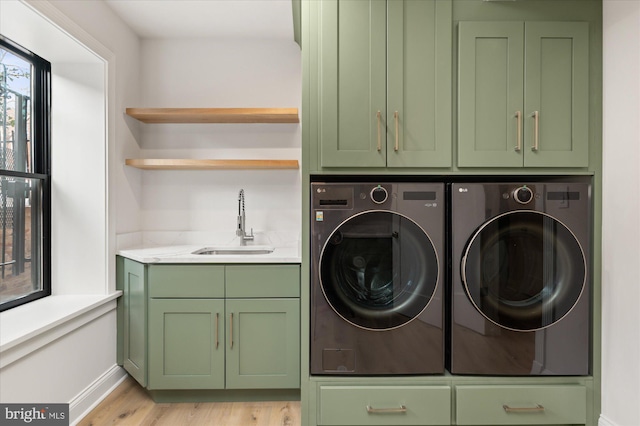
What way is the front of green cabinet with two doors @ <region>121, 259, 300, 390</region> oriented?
toward the camera

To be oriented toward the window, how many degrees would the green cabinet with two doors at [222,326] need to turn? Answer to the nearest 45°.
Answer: approximately 90° to its right

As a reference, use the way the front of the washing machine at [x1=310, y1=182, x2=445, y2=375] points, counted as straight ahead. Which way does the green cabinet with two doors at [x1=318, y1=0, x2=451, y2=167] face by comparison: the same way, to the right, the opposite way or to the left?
the same way

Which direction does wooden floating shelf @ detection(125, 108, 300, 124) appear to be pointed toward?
toward the camera

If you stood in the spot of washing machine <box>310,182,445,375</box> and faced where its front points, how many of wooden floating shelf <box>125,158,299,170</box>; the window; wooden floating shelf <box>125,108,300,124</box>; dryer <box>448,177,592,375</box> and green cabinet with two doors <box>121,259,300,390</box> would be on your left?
1

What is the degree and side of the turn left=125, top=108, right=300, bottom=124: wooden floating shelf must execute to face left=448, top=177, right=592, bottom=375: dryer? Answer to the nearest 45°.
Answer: approximately 45° to its left

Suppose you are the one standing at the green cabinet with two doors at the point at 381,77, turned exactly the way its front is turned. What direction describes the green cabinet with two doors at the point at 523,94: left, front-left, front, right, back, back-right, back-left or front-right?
left

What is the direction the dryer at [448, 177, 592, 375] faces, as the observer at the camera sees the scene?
facing the viewer

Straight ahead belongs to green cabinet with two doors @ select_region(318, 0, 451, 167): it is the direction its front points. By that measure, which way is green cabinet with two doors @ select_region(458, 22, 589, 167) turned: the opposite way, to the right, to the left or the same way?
the same way

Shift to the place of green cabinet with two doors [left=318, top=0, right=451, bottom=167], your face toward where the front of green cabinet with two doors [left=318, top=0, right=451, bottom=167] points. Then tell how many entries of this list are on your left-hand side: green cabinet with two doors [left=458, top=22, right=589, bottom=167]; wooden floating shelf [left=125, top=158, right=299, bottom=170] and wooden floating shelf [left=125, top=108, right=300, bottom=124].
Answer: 1

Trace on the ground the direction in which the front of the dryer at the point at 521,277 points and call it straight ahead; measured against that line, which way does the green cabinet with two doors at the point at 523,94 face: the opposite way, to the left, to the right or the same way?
the same way

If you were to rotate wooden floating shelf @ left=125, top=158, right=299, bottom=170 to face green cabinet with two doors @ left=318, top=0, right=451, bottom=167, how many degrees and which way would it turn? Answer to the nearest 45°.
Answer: approximately 45° to its left

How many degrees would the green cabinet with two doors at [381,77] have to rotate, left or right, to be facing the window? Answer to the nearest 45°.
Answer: approximately 90° to its right
